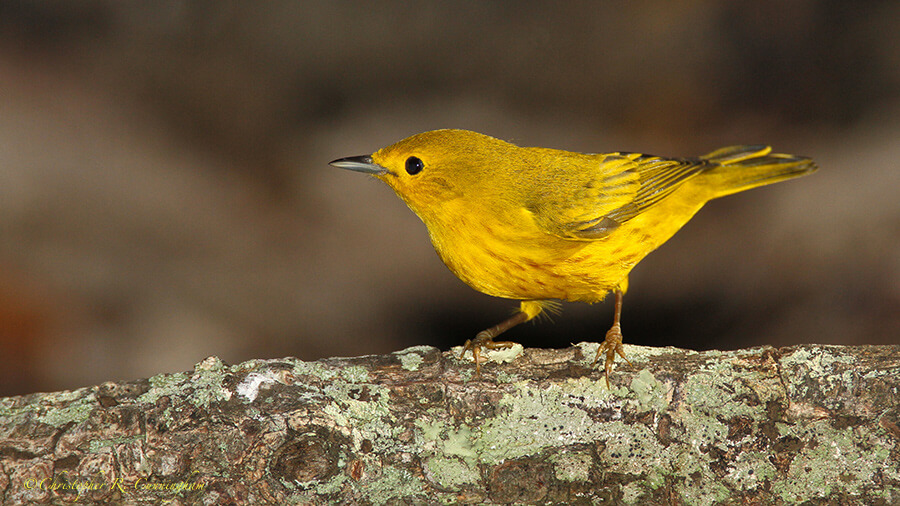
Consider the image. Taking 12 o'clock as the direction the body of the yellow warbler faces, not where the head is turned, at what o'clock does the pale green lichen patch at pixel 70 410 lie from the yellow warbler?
The pale green lichen patch is roughly at 11 o'clock from the yellow warbler.

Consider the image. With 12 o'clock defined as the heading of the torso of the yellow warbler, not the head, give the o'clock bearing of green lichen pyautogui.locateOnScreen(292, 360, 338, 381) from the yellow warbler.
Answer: The green lichen is roughly at 11 o'clock from the yellow warbler.

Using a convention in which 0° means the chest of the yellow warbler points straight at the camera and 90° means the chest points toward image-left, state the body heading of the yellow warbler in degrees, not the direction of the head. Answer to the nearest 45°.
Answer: approximately 90°

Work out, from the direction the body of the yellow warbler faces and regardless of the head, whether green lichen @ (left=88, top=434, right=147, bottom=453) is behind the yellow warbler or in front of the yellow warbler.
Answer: in front

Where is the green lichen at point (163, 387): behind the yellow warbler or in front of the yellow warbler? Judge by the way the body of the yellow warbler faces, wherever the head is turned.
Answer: in front
